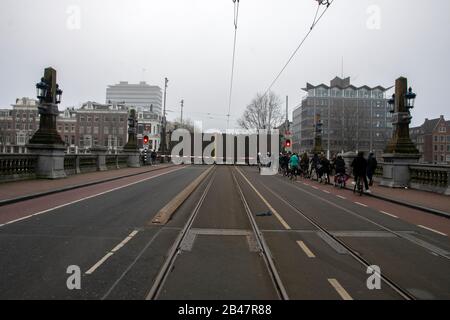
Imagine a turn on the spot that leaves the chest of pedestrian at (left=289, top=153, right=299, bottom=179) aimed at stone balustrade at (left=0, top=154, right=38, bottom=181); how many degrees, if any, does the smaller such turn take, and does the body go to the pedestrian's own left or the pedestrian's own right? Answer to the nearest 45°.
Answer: approximately 135° to the pedestrian's own left

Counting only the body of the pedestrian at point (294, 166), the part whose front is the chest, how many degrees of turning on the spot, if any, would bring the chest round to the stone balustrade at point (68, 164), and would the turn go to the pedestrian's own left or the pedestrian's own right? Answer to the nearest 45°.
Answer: approximately 135° to the pedestrian's own left

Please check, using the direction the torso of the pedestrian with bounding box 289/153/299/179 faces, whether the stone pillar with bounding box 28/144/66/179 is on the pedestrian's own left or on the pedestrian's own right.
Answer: on the pedestrian's own left

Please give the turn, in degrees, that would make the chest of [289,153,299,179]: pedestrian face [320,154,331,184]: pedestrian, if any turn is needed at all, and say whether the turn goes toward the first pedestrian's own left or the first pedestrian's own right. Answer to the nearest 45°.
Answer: approximately 135° to the first pedestrian's own right

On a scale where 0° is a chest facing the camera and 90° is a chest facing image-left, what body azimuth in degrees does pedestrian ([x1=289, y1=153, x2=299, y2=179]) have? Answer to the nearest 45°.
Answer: approximately 180°

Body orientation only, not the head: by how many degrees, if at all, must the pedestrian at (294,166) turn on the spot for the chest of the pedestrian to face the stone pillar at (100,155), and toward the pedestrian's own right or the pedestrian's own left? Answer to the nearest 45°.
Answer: approximately 90° to the pedestrian's own left

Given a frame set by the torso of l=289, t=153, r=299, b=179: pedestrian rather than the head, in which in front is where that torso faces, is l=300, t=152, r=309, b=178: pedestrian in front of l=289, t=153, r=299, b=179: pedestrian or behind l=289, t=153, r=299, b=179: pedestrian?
in front

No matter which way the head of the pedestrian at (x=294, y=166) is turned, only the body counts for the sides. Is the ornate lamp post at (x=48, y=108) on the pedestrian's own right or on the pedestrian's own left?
on the pedestrian's own left

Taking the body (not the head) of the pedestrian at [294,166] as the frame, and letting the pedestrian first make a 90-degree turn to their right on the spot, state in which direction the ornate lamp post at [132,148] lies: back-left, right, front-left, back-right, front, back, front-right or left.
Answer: back-left
